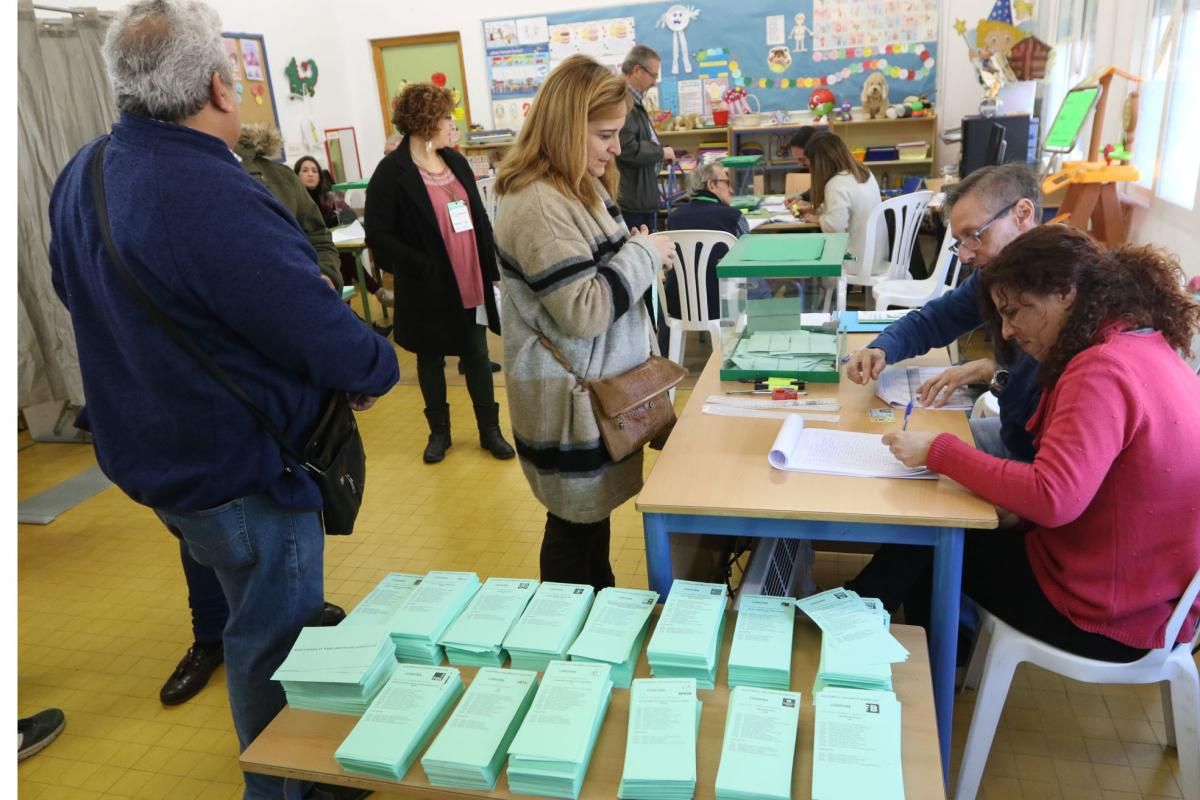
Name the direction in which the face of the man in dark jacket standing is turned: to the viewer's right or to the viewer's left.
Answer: to the viewer's right

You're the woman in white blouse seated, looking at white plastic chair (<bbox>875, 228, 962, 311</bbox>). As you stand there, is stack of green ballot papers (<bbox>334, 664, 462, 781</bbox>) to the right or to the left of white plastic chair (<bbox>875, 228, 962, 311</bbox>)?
right

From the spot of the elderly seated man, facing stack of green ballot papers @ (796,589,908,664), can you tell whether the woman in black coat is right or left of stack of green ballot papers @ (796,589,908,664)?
right

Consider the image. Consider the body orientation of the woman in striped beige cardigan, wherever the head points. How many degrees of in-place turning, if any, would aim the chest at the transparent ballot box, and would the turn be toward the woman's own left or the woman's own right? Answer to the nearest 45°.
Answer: approximately 45° to the woman's own left

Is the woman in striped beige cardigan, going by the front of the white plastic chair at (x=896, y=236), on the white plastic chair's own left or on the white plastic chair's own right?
on the white plastic chair's own left

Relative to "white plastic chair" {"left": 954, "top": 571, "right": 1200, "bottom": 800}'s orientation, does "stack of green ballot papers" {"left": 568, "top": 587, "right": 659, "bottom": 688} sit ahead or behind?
ahead

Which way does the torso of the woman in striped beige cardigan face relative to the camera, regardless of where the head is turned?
to the viewer's right

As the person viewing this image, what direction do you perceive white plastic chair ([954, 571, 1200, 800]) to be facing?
facing to the left of the viewer

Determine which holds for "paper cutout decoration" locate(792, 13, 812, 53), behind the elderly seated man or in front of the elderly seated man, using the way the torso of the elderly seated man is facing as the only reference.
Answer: in front

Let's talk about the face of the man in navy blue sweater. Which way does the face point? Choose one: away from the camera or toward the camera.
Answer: away from the camera

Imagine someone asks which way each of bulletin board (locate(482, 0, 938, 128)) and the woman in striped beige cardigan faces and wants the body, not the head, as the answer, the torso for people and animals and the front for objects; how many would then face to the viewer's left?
0

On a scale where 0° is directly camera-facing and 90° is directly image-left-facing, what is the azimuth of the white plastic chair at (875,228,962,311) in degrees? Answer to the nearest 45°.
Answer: approximately 90°

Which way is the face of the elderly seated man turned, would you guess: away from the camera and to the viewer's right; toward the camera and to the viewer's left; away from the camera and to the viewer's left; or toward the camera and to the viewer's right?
away from the camera and to the viewer's right

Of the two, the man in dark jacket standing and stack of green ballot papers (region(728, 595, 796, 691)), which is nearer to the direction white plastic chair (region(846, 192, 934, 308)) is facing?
the man in dark jacket standing

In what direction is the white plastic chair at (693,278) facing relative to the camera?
away from the camera
